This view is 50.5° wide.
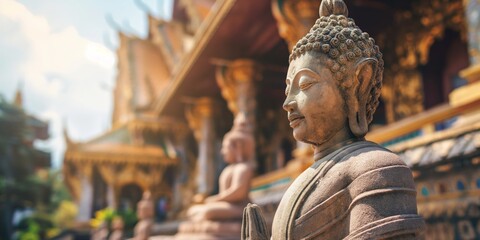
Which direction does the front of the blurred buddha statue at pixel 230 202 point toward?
to the viewer's left

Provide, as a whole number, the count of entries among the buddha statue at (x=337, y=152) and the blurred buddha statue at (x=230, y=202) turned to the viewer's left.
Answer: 2

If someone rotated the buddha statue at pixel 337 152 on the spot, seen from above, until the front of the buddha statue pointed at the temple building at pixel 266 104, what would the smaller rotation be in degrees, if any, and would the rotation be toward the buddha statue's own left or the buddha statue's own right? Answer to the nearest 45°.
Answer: approximately 90° to the buddha statue's own right

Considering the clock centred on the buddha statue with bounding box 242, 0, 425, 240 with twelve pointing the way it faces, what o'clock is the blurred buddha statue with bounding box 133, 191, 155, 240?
The blurred buddha statue is roughly at 2 o'clock from the buddha statue.

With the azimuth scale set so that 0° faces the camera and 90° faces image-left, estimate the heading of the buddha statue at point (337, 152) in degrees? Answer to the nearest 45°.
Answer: approximately 90°

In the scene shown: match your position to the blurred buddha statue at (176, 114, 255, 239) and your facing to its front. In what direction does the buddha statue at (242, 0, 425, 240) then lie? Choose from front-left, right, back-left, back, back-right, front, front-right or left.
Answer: left

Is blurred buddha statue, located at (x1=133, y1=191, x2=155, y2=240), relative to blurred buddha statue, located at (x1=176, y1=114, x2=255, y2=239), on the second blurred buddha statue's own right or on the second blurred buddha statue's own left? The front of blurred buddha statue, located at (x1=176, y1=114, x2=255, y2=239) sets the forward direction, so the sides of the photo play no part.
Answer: on the second blurred buddha statue's own right
